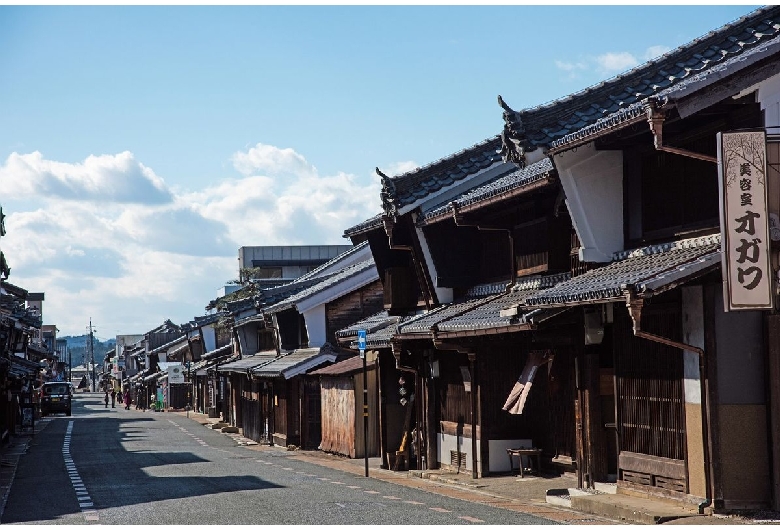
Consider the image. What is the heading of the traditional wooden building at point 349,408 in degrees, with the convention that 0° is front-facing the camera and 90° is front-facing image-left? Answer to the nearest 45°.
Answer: approximately 45°

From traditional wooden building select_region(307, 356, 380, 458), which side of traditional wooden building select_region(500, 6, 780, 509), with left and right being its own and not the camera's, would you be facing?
right

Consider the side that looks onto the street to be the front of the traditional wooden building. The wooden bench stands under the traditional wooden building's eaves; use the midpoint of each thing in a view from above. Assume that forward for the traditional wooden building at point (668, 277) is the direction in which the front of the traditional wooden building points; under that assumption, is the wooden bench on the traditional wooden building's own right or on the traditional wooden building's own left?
on the traditional wooden building's own right

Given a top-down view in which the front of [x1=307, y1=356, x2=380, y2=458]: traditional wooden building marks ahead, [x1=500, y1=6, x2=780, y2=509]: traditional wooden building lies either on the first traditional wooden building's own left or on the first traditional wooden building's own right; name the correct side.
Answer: on the first traditional wooden building's own left

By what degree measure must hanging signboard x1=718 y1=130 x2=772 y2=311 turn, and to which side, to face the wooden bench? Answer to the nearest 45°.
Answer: approximately 135° to its right

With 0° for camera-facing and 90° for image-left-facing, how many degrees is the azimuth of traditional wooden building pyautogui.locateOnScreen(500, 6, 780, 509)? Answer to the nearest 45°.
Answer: approximately 45°

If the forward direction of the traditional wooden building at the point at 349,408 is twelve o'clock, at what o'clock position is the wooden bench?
The wooden bench is roughly at 10 o'clock from the traditional wooden building.

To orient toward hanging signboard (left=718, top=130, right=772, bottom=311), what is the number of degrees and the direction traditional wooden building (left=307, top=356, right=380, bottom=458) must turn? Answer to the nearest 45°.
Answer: approximately 45° to its left

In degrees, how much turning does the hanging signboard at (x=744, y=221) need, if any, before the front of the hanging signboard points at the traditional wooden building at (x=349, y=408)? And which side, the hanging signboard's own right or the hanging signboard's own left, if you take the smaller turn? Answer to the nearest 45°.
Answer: approximately 135° to the hanging signboard's own right

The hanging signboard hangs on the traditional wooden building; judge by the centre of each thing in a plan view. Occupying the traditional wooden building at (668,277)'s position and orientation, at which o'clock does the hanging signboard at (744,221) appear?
The hanging signboard is roughly at 10 o'clock from the traditional wooden building.
